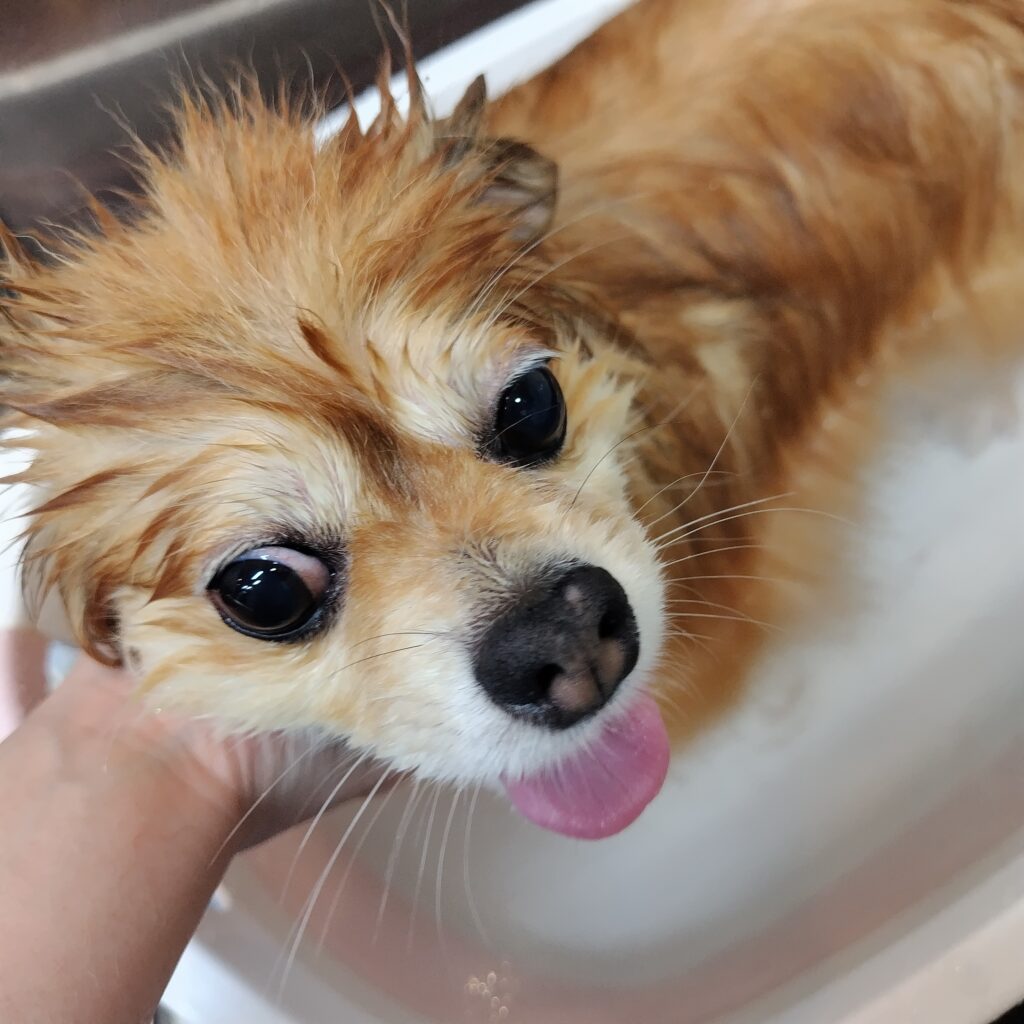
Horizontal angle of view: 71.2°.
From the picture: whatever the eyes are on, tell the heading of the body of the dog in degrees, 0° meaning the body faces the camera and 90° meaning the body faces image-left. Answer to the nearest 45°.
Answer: approximately 45°
